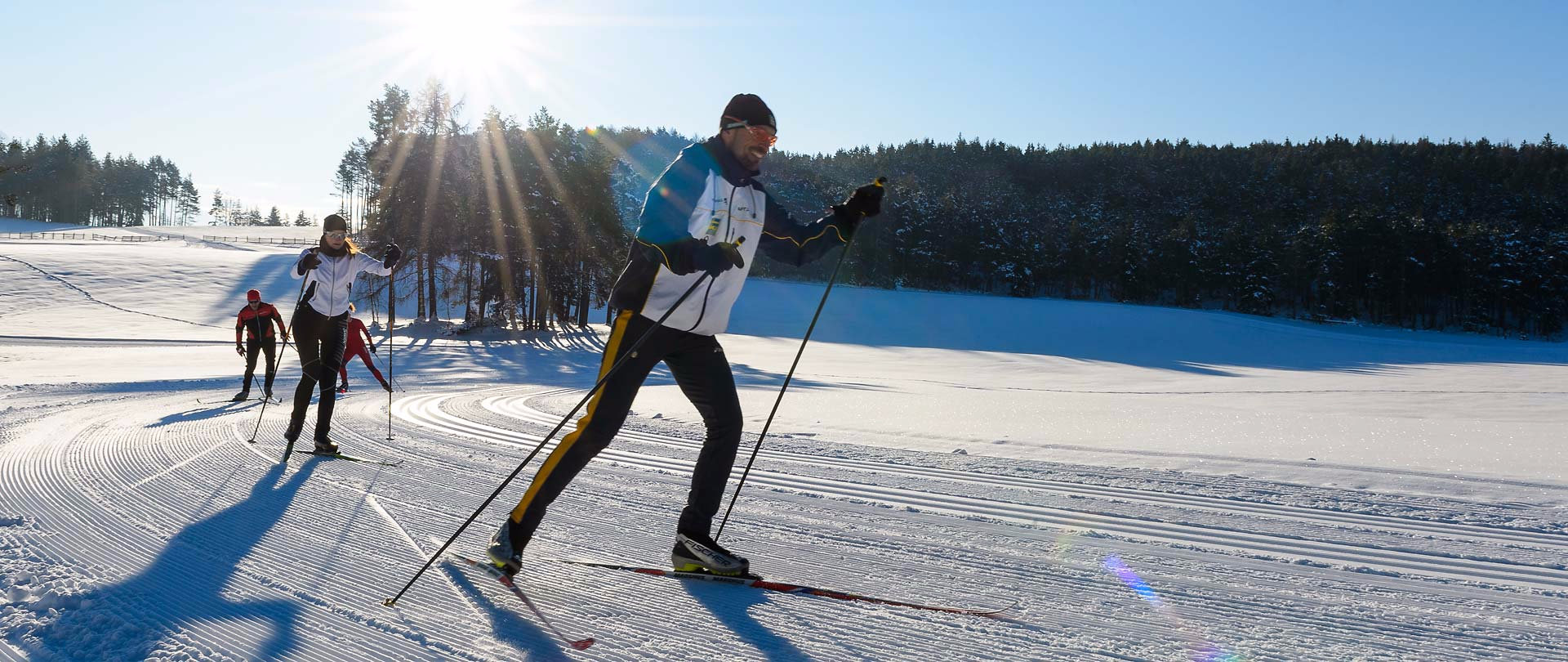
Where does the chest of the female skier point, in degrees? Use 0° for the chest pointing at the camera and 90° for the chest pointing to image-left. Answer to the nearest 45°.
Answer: approximately 0°

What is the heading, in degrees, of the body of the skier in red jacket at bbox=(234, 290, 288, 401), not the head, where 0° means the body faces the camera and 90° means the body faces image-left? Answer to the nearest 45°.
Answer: approximately 0°

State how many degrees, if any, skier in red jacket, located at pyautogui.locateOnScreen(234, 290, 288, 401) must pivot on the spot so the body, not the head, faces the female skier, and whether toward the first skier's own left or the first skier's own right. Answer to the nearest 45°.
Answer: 0° — they already face them

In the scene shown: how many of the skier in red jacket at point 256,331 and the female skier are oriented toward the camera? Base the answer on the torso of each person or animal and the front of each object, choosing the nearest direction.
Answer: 2

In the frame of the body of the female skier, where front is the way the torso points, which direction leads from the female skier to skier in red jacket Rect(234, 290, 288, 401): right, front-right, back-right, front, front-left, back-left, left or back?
back
